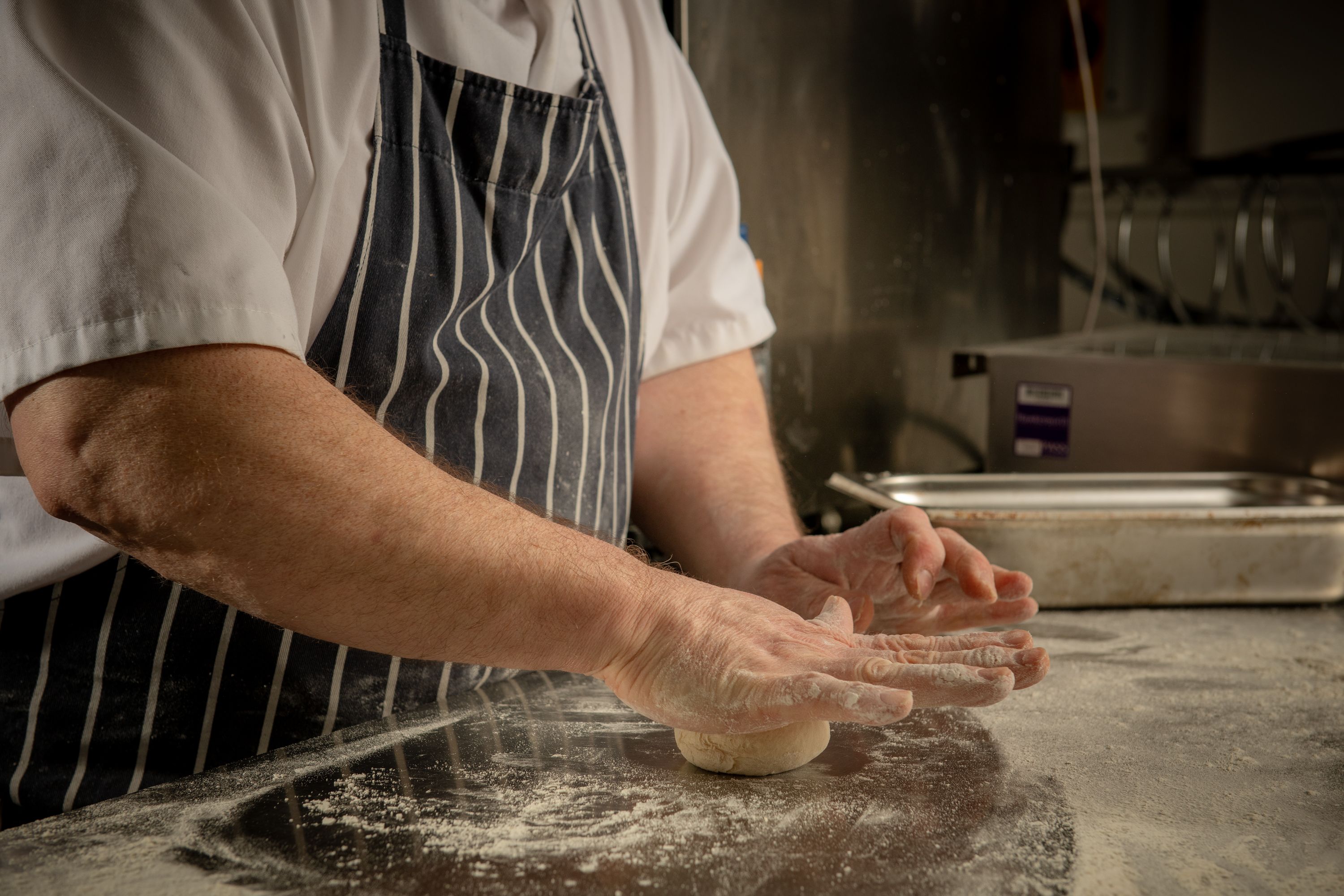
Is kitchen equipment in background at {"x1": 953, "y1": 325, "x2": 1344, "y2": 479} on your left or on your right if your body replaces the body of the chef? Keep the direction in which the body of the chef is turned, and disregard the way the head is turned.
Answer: on your left

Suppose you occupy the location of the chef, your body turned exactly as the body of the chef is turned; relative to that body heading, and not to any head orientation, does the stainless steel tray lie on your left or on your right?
on your left

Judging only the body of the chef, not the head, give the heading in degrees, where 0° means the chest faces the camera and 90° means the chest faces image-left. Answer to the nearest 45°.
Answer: approximately 315°

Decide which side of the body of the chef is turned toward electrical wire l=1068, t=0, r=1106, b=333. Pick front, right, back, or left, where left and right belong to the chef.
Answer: left

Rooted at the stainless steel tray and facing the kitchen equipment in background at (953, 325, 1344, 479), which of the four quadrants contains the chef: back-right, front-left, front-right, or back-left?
back-left
